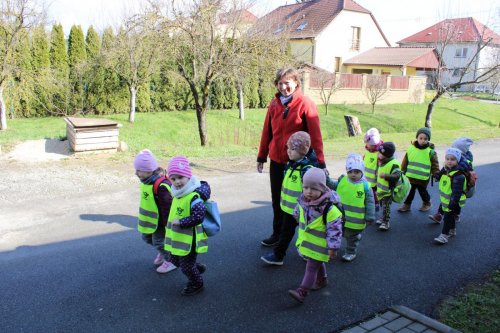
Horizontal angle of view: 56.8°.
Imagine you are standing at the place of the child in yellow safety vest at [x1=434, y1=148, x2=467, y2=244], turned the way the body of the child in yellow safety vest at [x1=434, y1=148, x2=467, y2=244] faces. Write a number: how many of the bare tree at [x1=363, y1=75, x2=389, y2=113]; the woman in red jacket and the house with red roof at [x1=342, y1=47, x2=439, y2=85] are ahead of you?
1

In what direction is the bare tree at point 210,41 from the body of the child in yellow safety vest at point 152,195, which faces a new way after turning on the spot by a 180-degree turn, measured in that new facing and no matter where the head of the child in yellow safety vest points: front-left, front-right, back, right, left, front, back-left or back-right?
front-left

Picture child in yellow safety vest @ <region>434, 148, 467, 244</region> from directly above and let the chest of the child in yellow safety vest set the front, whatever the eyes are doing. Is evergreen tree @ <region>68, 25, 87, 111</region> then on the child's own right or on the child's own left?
on the child's own right

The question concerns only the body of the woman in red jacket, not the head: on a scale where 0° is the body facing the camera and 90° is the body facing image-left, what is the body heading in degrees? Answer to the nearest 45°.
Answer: approximately 45°

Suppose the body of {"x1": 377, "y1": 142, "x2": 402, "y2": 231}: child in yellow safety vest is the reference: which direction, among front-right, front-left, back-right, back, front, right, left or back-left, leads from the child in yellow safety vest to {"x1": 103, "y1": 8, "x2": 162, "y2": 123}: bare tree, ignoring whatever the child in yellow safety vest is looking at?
right

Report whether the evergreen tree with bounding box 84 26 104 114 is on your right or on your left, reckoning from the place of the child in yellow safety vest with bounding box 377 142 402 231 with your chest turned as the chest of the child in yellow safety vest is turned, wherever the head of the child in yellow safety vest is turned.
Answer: on your right

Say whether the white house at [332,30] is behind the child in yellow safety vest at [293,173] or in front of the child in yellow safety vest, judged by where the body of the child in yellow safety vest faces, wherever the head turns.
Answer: behind

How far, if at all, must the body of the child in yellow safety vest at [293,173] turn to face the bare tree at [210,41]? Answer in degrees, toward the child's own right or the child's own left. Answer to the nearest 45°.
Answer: approximately 135° to the child's own right

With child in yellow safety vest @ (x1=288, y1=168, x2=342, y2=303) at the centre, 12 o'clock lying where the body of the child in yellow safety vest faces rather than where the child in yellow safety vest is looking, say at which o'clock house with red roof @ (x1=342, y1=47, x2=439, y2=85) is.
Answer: The house with red roof is roughly at 5 o'clock from the child in yellow safety vest.

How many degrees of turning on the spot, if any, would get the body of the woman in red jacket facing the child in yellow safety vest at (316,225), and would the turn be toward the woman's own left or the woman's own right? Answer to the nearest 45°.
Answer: approximately 45° to the woman's own left
